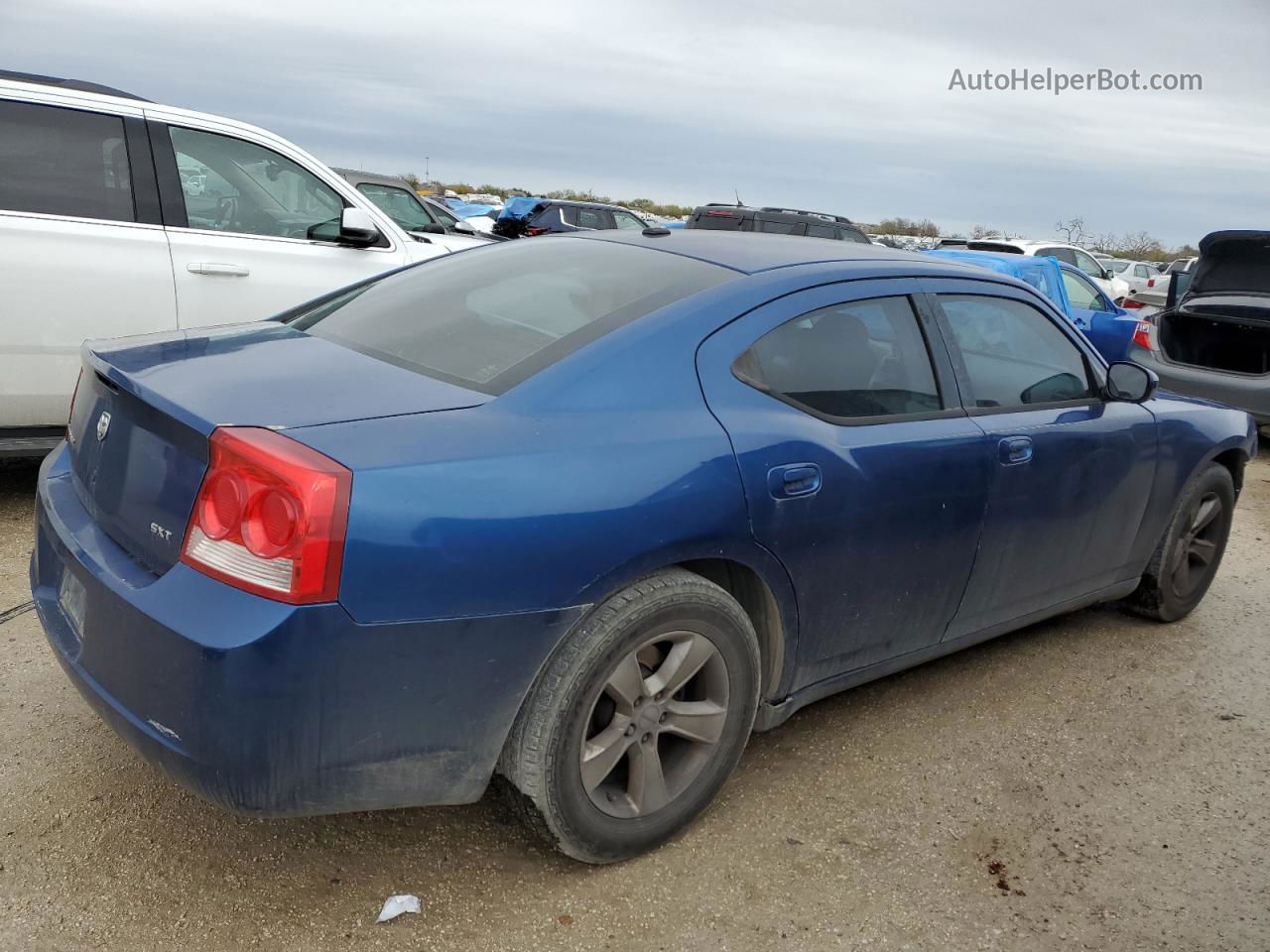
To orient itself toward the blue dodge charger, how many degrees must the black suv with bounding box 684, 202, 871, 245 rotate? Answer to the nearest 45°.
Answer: approximately 135° to its right

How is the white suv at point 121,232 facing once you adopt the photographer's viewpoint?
facing to the right of the viewer

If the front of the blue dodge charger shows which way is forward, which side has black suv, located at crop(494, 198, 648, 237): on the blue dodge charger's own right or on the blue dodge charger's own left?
on the blue dodge charger's own left

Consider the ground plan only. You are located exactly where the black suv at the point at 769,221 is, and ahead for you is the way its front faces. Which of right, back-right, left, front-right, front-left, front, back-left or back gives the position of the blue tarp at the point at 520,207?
left

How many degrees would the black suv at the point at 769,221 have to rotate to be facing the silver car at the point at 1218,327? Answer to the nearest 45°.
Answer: approximately 90° to its right

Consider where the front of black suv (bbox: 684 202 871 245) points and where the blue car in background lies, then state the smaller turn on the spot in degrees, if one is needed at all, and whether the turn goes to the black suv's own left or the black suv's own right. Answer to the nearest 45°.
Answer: approximately 90° to the black suv's own right

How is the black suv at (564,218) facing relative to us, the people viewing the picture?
facing away from the viewer and to the right of the viewer

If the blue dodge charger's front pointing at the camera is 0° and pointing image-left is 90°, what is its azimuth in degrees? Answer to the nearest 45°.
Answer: approximately 225°

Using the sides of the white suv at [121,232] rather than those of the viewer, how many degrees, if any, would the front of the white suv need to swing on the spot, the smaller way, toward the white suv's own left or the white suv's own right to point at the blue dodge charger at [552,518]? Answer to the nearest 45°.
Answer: approximately 90° to the white suv's own right

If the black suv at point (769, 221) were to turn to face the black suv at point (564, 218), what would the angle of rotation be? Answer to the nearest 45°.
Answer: approximately 90° to its left

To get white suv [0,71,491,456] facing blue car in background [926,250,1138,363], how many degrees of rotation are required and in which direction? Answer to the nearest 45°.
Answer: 0° — it already faces it
